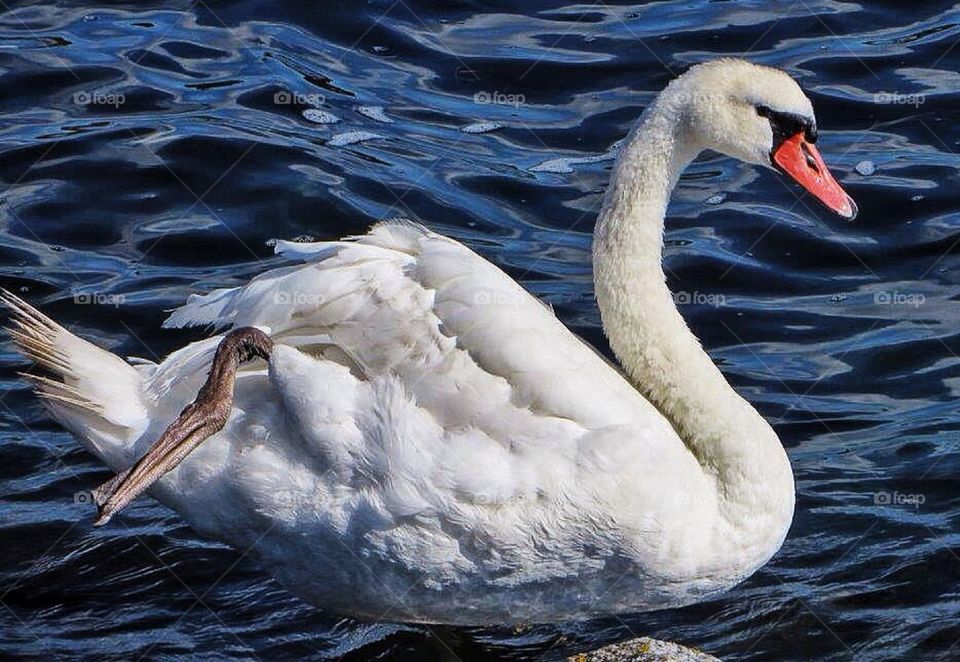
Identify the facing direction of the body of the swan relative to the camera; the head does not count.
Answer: to the viewer's right

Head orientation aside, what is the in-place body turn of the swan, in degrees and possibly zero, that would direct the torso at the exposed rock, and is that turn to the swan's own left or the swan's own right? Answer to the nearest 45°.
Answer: approximately 45° to the swan's own right
